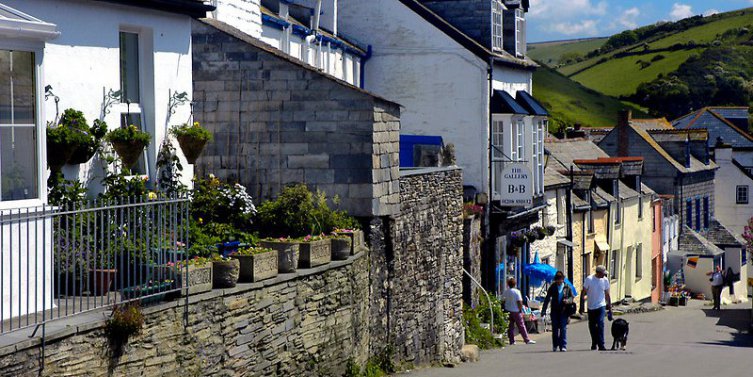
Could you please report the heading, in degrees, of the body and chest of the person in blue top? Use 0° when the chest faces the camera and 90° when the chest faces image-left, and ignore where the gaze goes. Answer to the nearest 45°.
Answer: approximately 0°

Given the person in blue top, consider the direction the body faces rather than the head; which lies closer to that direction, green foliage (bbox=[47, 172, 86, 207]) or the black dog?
the green foliage

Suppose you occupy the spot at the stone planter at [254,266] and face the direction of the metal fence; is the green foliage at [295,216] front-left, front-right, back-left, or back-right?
back-right

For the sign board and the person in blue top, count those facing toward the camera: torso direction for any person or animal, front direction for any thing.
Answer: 2

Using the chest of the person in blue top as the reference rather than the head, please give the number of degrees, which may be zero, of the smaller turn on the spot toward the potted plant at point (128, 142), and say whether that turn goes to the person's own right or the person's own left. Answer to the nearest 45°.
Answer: approximately 45° to the person's own right

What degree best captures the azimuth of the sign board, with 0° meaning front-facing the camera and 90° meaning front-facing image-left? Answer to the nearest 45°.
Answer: approximately 0°

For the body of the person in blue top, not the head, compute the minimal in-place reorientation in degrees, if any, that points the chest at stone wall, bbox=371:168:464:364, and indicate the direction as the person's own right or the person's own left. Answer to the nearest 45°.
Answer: approximately 45° to the person's own right
